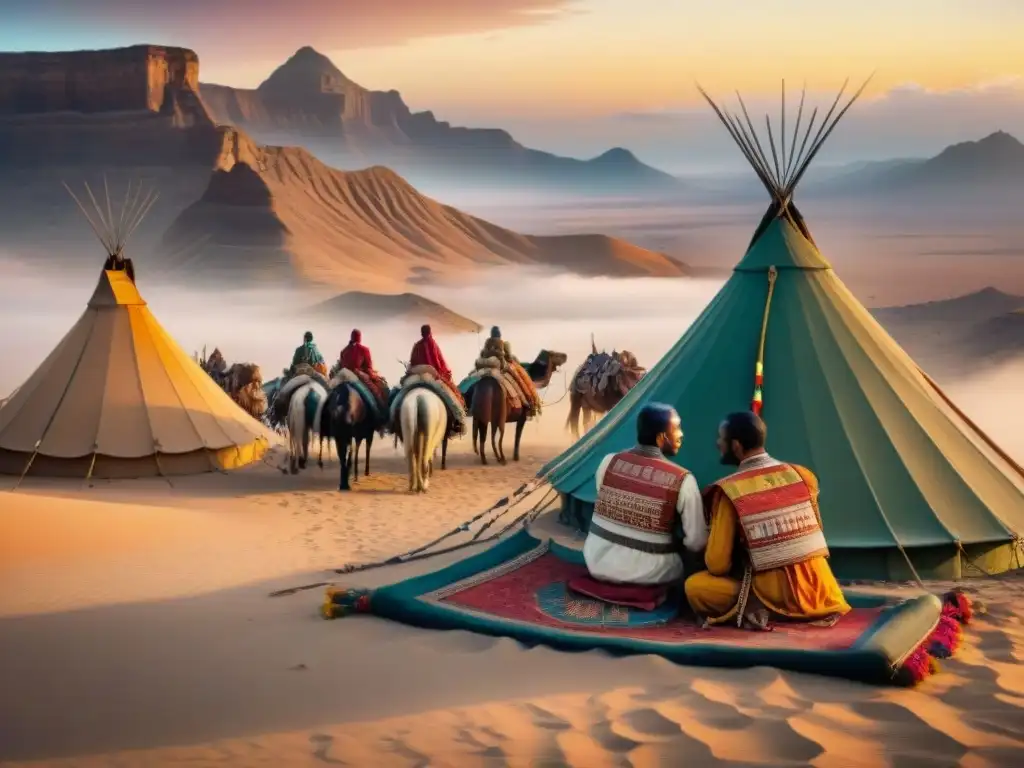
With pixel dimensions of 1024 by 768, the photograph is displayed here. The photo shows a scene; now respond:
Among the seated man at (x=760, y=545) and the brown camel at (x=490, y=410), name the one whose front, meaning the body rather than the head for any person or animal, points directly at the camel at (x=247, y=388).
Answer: the seated man

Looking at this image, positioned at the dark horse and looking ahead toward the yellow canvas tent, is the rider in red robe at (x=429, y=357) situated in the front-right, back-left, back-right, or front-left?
back-right

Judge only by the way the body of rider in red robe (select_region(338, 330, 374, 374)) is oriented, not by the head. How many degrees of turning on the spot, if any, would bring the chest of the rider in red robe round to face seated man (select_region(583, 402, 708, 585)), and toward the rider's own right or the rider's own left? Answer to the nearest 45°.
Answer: approximately 180°

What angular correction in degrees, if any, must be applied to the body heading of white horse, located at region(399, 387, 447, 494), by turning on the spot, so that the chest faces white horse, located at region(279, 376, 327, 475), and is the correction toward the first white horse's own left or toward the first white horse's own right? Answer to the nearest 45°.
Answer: approximately 45° to the first white horse's own left

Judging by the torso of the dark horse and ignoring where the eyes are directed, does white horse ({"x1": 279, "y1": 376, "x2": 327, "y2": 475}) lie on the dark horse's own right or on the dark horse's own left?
on the dark horse's own left

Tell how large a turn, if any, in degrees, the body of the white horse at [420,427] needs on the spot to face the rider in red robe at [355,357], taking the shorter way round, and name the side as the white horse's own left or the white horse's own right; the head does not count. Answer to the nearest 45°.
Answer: approximately 45° to the white horse's own left

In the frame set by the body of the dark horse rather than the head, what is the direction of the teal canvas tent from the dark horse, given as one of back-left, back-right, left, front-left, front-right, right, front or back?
back-right

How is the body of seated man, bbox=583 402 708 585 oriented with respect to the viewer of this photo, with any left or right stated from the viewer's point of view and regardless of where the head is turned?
facing away from the viewer and to the right of the viewer

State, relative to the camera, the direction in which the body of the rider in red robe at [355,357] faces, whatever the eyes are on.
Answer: away from the camera

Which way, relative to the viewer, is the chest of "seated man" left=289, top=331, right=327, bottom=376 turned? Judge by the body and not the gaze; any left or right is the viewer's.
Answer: facing away from the viewer

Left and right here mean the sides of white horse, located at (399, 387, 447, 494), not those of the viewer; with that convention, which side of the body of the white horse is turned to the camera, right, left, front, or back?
back

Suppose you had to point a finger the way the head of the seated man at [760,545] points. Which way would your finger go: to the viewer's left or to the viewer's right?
to the viewer's left

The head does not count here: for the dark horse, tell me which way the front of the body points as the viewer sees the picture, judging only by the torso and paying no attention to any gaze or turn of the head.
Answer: away from the camera
